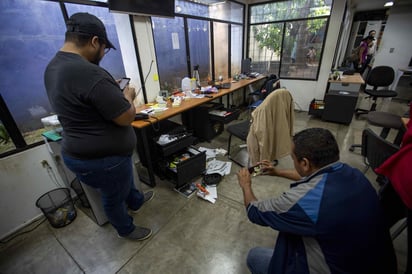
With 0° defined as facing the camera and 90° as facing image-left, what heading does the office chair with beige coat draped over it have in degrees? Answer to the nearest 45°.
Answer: approximately 135°

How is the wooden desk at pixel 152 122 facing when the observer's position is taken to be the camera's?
facing the viewer and to the right of the viewer

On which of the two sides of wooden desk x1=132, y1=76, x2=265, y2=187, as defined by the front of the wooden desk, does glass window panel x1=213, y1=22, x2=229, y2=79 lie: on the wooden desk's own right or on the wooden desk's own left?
on the wooden desk's own left

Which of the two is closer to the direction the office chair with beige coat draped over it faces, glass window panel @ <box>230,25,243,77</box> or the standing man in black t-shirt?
the glass window panel

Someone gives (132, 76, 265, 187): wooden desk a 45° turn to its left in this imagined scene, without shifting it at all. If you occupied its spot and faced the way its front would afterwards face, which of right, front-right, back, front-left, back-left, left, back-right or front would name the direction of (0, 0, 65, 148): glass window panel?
back

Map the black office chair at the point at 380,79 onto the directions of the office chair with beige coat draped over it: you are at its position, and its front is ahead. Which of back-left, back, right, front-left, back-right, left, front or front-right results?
right

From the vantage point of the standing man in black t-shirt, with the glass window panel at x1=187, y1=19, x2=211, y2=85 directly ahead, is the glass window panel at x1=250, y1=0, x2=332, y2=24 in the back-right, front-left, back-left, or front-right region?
front-right

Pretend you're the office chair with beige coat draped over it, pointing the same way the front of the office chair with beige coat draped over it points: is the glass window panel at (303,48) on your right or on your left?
on your right

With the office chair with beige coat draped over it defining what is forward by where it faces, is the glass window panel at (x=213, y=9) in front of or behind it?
in front
